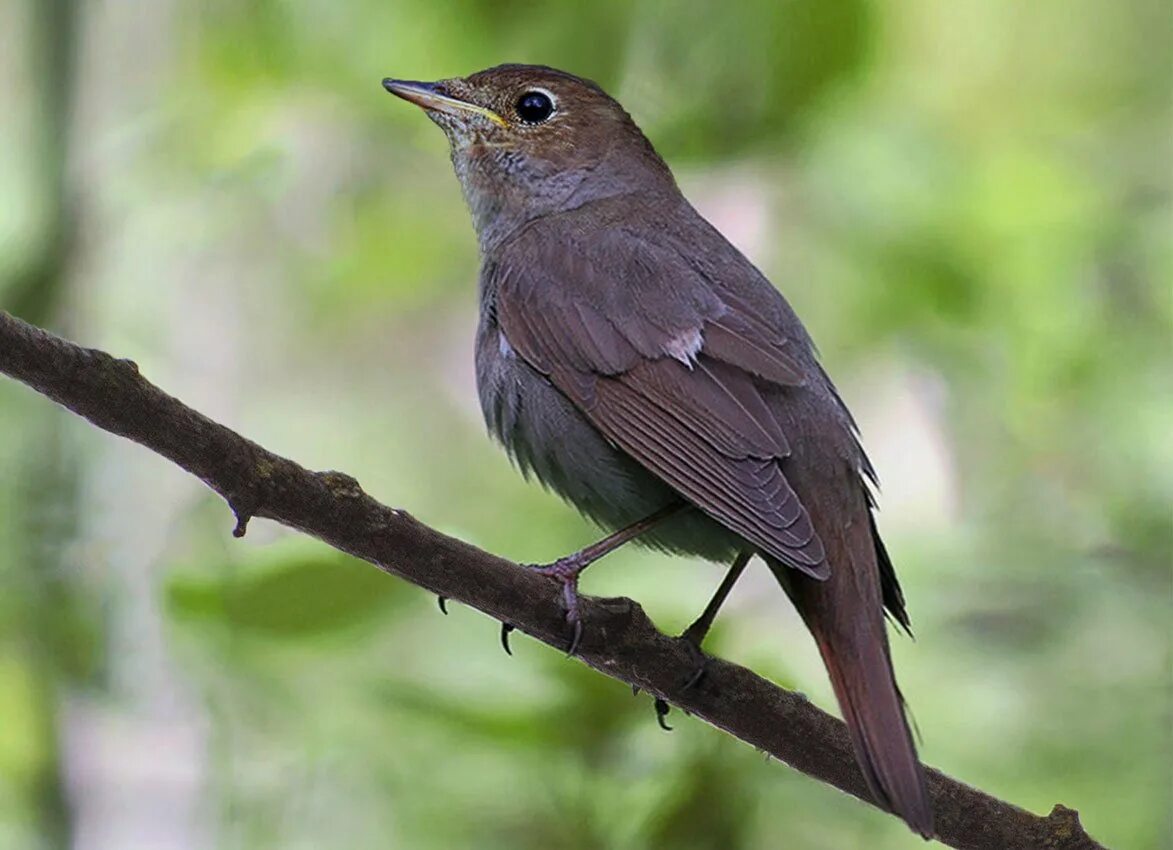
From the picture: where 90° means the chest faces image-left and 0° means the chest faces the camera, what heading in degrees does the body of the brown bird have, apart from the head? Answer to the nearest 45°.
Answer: approximately 135°
